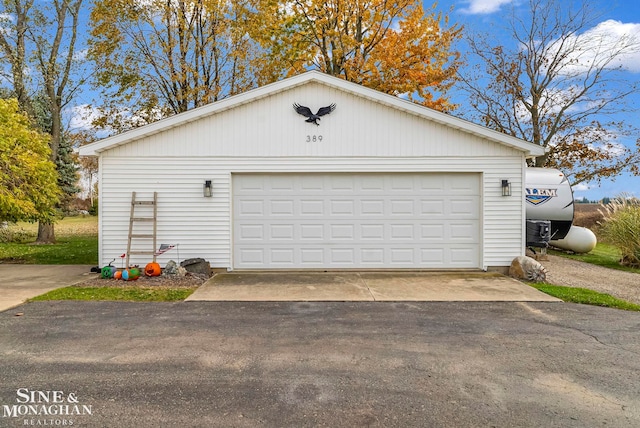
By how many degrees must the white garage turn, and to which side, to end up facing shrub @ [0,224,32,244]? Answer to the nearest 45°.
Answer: approximately 135° to its right

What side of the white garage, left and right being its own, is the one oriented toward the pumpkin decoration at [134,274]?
right

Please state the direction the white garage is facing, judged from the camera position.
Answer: facing the viewer

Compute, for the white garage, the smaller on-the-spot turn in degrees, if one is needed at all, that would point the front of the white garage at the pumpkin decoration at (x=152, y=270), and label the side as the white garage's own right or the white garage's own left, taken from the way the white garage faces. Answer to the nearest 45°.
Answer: approximately 90° to the white garage's own right

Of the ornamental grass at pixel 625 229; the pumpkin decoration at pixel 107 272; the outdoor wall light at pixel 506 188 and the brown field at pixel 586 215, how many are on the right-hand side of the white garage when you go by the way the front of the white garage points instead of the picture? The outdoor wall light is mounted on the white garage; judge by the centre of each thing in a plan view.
1

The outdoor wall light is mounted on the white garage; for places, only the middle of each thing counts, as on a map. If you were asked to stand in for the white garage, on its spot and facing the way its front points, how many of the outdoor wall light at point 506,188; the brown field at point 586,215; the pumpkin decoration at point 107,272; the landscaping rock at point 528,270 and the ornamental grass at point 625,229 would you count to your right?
1

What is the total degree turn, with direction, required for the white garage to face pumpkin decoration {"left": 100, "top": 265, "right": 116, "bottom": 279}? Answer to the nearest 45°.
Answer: approximately 90° to its right

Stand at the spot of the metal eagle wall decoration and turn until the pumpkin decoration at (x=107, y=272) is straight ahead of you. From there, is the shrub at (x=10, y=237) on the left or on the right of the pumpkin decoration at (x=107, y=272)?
right

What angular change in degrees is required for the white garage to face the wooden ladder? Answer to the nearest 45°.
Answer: approximately 90° to its right

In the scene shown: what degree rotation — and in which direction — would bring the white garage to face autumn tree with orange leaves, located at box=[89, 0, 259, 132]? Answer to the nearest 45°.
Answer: approximately 135° to its right

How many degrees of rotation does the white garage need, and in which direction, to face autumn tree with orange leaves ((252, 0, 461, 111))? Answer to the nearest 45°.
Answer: approximately 180°

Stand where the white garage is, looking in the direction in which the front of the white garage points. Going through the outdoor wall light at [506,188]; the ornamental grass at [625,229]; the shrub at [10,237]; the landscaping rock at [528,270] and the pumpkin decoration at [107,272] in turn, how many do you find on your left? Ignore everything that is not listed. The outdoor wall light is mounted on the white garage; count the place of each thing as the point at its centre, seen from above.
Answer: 3

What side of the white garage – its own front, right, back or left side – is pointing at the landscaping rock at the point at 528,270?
left

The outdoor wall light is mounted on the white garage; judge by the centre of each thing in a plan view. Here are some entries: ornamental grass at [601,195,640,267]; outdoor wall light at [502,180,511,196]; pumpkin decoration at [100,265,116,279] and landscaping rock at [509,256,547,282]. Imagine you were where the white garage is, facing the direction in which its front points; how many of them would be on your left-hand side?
3

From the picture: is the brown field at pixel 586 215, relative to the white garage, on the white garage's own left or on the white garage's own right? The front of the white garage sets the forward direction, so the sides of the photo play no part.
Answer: on the white garage's own left

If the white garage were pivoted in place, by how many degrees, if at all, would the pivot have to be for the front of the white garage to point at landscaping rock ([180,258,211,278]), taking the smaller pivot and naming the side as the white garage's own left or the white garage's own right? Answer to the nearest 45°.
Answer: approximately 90° to the white garage's own right

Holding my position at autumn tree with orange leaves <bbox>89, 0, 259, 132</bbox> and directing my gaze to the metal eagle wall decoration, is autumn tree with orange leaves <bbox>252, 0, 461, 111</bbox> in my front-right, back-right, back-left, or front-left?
front-left
